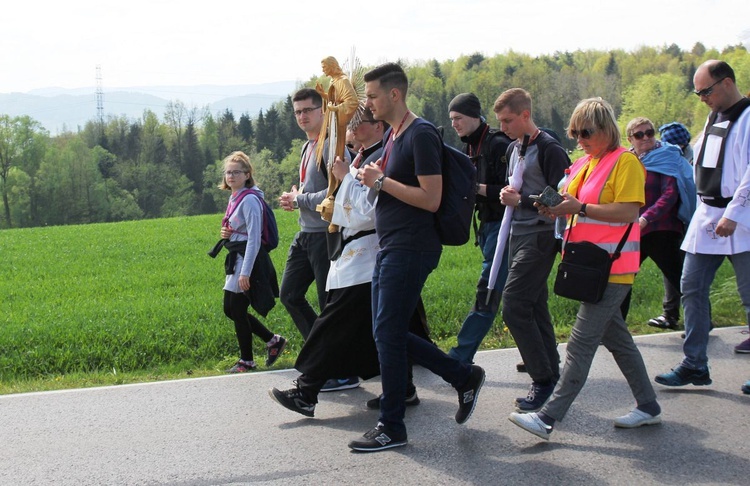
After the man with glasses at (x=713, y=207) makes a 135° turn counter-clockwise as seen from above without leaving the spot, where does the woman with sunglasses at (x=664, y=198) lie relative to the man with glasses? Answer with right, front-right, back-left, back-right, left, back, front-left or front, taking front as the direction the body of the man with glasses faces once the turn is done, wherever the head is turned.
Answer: left

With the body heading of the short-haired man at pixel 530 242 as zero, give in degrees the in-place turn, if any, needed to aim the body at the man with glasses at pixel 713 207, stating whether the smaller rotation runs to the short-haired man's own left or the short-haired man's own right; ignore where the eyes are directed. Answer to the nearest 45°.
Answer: approximately 135° to the short-haired man's own left

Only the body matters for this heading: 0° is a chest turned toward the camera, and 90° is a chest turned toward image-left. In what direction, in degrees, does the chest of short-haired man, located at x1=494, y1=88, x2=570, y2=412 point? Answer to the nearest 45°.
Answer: approximately 45°

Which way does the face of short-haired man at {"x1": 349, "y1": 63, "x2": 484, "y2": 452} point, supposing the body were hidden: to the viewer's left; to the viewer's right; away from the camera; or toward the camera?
to the viewer's left

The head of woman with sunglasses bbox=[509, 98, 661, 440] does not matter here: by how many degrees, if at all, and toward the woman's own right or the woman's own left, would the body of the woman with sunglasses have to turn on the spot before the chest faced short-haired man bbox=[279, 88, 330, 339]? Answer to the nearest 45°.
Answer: approximately 45° to the woman's own right

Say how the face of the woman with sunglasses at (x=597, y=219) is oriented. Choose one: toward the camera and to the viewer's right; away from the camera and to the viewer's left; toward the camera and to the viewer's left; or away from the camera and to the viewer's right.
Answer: toward the camera and to the viewer's left

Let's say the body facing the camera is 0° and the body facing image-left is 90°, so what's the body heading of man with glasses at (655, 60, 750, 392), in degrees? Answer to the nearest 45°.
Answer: approximately 45°

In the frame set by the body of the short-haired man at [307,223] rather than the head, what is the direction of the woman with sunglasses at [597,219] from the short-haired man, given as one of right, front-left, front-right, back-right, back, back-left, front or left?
left

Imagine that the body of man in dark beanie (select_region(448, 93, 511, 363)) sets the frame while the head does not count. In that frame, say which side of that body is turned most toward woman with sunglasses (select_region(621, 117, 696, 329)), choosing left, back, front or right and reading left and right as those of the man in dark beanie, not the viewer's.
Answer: back

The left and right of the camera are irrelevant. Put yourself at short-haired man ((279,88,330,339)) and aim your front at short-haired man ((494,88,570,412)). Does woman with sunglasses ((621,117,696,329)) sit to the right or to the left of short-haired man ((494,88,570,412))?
left
